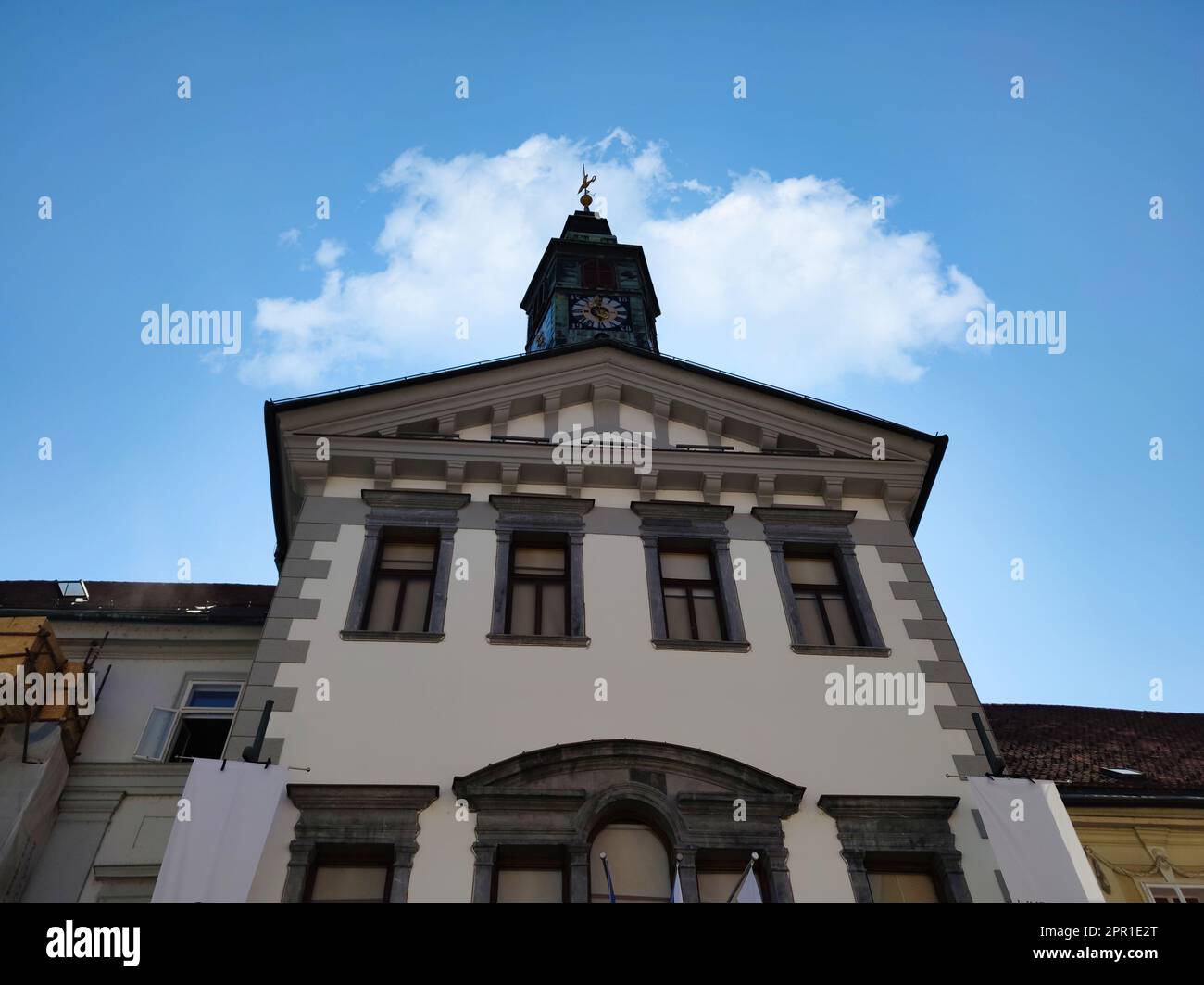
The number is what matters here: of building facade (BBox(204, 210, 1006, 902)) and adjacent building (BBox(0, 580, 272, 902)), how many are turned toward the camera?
2

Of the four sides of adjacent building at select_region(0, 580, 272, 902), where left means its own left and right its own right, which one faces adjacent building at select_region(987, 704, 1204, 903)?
left

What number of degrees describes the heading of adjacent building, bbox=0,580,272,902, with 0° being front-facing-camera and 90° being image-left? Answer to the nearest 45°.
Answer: approximately 0°

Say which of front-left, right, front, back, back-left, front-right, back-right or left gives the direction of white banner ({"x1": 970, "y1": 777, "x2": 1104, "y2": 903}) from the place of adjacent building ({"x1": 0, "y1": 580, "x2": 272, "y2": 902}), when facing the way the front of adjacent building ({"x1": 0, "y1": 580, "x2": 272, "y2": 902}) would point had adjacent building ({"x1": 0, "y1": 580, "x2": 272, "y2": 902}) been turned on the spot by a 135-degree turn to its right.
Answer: back

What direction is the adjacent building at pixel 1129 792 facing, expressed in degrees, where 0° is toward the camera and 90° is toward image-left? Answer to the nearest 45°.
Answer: approximately 0°

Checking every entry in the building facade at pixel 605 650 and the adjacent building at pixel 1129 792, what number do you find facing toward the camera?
2

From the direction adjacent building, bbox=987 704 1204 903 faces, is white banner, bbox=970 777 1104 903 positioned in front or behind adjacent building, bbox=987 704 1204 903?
in front

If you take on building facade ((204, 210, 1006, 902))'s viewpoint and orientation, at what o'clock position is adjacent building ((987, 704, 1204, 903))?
The adjacent building is roughly at 8 o'clock from the building facade.

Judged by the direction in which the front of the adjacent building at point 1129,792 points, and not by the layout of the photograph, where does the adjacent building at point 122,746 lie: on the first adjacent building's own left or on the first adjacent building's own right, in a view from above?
on the first adjacent building's own right
